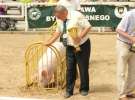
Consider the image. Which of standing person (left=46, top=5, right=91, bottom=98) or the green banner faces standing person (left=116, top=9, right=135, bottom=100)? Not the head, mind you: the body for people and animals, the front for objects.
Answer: the green banner

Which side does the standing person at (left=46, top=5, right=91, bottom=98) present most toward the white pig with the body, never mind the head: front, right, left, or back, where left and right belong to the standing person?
right

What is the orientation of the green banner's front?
toward the camera

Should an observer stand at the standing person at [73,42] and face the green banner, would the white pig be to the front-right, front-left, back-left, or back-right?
front-left

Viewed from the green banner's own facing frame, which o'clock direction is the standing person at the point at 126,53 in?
The standing person is roughly at 12 o'clock from the green banner.

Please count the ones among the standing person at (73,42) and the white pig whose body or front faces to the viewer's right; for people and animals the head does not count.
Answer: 0

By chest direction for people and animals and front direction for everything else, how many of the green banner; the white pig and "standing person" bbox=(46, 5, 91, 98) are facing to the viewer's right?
0

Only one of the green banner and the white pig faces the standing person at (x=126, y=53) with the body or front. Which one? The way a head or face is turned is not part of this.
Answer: the green banner

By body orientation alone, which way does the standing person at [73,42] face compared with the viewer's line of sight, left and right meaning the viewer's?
facing the viewer and to the left of the viewer
